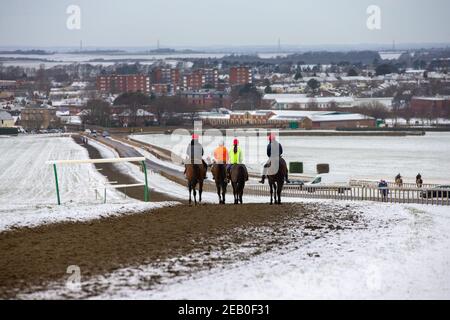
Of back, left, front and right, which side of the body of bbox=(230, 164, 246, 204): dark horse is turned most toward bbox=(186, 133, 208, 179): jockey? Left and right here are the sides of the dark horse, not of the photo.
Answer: left

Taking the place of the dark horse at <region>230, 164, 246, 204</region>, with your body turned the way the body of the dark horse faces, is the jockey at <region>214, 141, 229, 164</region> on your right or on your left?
on your left

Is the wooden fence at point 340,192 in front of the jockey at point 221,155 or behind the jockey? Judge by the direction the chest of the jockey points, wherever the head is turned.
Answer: in front

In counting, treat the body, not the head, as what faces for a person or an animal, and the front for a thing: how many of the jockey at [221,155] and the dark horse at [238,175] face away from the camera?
2

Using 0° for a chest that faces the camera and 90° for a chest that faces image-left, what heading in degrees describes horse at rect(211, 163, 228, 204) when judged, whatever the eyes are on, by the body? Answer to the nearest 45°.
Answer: approximately 180°

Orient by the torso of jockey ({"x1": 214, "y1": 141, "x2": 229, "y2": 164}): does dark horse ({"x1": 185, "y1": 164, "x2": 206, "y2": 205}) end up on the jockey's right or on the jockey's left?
on the jockey's left

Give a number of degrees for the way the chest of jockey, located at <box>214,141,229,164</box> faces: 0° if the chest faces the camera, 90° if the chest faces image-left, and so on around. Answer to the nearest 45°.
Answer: approximately 180°

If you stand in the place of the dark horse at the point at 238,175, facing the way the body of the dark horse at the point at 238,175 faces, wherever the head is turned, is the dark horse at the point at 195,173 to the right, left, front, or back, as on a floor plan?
left

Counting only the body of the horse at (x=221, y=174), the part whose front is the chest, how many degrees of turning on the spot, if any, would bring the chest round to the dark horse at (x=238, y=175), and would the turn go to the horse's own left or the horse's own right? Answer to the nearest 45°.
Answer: approximately 135° to the horse's own right

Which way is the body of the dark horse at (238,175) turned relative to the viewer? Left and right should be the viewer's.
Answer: facing away from the viewer
